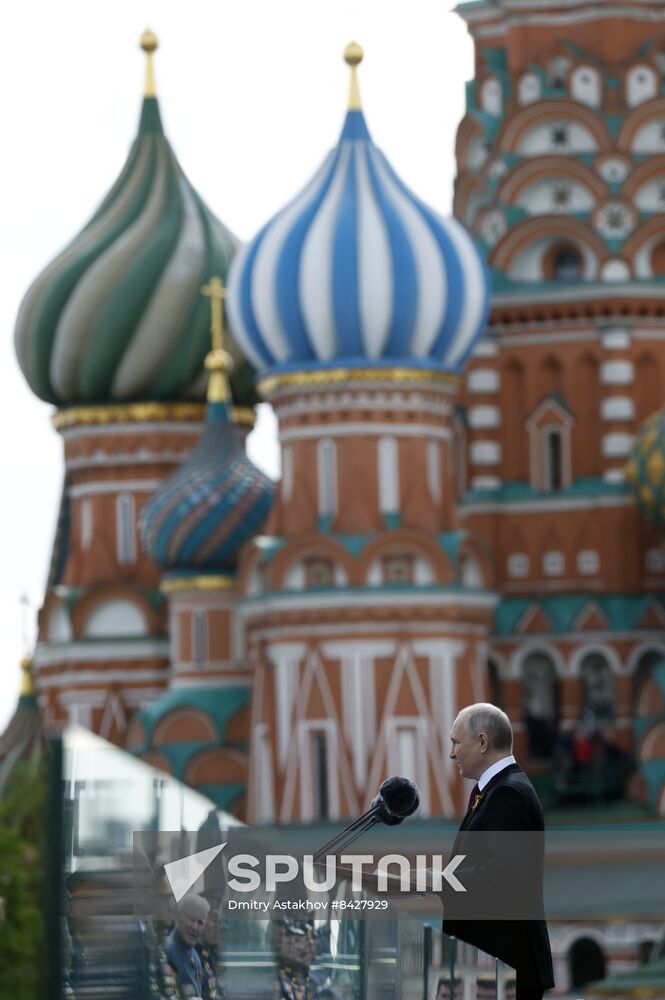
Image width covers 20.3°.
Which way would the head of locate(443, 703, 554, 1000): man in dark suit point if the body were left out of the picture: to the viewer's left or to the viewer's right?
to the viewer's left

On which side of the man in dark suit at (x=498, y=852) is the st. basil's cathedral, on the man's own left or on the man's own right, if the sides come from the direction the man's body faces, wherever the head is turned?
on the man's own right

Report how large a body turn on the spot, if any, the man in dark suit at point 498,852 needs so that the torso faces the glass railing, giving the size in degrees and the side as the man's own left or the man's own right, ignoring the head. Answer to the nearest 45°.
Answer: approximately 45° to the man's own left

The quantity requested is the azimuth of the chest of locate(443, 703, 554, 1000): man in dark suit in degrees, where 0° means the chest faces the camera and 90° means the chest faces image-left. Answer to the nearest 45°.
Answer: approximately 90°
